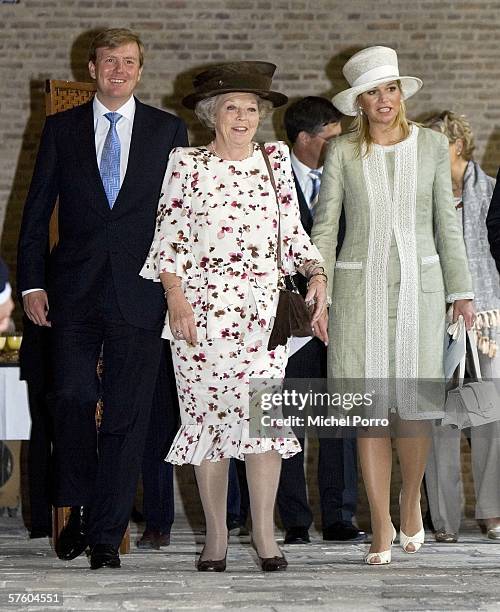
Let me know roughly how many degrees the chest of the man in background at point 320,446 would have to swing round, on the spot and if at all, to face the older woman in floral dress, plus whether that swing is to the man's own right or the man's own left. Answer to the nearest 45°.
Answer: approximately 45° to the man's own right

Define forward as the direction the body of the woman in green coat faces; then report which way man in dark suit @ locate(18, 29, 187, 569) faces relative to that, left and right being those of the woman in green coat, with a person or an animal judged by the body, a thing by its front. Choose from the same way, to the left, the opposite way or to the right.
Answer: the same way

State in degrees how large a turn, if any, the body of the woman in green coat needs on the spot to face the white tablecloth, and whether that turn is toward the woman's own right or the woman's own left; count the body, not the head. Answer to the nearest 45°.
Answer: approximately 135° to the woman's own right

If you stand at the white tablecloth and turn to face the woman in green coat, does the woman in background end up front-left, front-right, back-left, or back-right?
front-left

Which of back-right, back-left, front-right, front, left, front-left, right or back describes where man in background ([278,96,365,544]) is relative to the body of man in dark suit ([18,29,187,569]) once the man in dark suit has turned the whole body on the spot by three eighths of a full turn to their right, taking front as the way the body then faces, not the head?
right

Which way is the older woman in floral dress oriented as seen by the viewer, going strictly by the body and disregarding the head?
toward the camera

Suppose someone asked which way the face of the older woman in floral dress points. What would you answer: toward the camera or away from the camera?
toward the camera

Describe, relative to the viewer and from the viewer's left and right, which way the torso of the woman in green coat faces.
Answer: facing the viewer

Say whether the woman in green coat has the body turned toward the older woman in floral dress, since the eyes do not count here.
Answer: no

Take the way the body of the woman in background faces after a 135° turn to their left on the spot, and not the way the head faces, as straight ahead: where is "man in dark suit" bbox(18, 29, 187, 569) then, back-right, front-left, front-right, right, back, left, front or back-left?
back-right

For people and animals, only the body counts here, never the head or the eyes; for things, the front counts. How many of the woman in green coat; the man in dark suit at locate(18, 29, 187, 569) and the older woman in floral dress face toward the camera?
3

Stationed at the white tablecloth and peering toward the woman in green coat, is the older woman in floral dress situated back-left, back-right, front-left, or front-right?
front-right

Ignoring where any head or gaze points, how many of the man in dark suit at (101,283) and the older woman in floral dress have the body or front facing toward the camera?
2

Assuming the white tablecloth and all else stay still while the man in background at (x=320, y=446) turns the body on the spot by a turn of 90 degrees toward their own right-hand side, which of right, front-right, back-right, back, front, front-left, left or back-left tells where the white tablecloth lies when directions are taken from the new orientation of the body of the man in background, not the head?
front-right

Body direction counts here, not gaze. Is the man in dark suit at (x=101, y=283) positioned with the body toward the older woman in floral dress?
no

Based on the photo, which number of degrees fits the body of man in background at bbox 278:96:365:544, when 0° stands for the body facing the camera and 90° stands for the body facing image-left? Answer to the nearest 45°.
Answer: approximately 315°
